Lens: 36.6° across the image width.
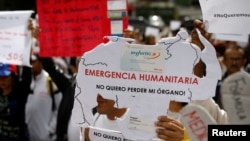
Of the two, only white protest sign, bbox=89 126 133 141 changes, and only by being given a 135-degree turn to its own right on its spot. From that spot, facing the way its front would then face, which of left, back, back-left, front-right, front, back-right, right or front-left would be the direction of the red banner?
front-right

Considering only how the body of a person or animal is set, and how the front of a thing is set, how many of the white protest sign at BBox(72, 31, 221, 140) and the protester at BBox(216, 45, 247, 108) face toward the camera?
2

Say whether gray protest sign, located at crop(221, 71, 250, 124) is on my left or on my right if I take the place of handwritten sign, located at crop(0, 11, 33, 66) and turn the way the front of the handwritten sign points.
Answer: on my left

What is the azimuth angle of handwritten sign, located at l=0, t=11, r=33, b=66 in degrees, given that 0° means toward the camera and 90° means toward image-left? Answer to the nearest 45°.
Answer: approximately 0°

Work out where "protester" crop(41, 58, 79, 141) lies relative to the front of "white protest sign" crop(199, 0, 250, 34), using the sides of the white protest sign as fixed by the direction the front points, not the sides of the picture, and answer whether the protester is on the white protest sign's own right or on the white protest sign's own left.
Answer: on the white protest sign's own right

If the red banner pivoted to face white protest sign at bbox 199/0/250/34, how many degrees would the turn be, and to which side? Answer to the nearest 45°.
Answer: approximately 45° to its left

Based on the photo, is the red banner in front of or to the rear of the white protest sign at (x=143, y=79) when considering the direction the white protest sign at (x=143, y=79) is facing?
to the rear
